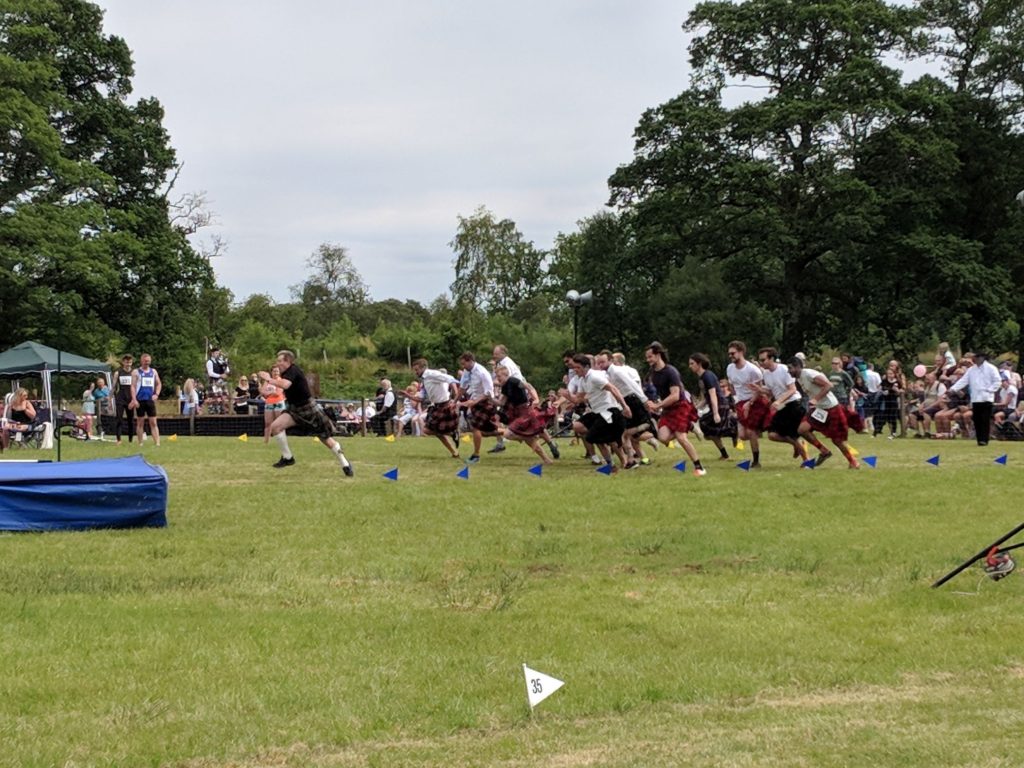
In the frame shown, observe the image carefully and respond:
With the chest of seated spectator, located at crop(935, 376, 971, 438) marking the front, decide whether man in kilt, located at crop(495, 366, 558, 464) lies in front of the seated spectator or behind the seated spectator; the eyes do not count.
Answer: in front

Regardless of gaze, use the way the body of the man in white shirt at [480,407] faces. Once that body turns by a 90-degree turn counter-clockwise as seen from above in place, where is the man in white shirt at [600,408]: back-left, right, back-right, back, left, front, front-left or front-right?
front-left

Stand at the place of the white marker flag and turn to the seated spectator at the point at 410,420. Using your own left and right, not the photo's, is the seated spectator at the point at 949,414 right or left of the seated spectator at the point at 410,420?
right

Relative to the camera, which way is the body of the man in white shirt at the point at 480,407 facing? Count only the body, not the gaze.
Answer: to the viewer's left

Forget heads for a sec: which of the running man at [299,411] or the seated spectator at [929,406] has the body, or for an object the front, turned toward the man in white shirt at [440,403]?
the seated spectator

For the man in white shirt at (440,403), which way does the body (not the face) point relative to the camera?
to the viewer's left

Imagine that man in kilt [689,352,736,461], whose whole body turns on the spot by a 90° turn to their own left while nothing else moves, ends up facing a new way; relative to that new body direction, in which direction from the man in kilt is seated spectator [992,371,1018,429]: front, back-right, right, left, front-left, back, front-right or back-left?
back-left

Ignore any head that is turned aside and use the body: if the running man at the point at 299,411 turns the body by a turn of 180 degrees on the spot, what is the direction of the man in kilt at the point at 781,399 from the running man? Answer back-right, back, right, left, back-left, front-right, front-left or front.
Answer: front

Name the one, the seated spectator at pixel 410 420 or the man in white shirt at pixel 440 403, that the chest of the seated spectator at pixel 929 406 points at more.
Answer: the man in white shirt

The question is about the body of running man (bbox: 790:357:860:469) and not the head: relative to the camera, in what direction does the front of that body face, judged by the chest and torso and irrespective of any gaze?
to the viewer's left

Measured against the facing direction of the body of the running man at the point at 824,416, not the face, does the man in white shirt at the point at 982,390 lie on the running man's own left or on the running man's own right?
on the running man's own right

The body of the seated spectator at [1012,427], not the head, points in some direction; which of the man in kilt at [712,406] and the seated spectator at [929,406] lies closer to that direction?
the man in kilt

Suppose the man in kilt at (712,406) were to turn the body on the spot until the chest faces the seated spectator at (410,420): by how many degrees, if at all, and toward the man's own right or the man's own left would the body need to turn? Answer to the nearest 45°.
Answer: approximately 45° to the man's own right

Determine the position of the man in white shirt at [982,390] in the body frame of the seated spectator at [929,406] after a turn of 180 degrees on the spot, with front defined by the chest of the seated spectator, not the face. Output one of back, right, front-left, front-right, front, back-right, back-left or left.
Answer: back-right

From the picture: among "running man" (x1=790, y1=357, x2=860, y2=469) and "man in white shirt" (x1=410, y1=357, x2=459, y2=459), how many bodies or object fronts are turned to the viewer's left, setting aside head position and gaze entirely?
2

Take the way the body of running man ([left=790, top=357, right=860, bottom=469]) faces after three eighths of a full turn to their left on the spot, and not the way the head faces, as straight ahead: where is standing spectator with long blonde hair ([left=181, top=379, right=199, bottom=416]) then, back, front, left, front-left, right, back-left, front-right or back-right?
back

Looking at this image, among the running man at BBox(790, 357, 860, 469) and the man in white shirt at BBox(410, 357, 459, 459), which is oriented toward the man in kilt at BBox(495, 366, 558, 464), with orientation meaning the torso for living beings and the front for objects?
the running man
